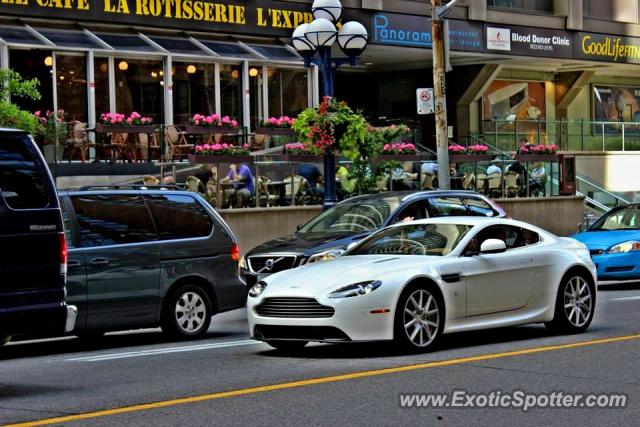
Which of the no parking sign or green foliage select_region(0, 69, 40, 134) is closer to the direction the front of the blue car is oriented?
the green foliage

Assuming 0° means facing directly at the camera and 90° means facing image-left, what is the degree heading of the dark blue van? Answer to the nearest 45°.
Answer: approximately 90°

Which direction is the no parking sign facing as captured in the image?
toward the camera

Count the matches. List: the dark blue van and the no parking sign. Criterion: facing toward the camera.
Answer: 1

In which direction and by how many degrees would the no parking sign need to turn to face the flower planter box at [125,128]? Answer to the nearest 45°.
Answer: approximately 90° to its right

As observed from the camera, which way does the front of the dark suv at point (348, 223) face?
facing the viewer and to the left of the viewer

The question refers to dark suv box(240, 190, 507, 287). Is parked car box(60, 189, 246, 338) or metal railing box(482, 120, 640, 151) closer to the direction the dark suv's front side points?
the parked car

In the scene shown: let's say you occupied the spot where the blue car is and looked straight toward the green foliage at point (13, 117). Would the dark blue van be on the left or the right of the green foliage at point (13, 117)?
left

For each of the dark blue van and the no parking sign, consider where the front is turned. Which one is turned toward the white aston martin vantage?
the no parking sign

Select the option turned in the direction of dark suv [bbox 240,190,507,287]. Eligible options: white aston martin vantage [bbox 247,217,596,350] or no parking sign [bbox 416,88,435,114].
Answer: the no parking sign

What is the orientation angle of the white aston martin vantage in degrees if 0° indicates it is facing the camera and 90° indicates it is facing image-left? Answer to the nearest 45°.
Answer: approximately 45°
